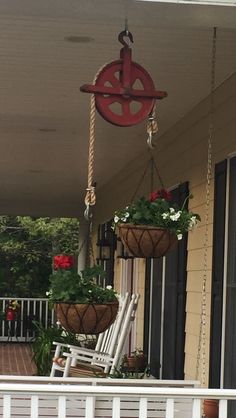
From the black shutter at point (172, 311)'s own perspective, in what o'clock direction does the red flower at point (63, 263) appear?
The red flower is roughly at 11 o'clock from the black shutter.

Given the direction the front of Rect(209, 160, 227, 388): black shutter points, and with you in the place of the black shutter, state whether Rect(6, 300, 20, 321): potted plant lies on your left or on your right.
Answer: on your right

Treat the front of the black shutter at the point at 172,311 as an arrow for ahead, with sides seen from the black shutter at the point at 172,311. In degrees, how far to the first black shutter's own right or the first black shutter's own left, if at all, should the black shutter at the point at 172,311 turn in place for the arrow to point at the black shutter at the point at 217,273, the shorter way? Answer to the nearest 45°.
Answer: approximately 45° to the first black shutter's own left

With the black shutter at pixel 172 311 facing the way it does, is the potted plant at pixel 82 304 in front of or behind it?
in front

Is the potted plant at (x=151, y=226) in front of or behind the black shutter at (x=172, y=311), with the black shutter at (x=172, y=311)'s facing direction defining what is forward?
in front

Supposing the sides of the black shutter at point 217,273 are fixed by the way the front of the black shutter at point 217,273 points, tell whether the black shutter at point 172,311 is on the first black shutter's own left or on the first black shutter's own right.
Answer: on the first black shutter's own right

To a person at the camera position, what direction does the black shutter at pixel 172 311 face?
facing the viewer and to the left of the viewer

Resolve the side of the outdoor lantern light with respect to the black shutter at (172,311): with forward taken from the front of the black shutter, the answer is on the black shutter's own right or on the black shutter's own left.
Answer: on the black shutter's own right

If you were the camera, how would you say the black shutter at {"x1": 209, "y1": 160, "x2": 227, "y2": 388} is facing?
facing to the left of the viewer

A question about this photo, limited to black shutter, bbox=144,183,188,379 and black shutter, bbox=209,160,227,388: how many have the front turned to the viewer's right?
0

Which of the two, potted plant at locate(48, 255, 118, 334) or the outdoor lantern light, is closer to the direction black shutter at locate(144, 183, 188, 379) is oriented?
the potted plant

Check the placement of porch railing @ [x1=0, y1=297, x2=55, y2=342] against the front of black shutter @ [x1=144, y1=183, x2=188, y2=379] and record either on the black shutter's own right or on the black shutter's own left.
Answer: on the black shutter's own right
